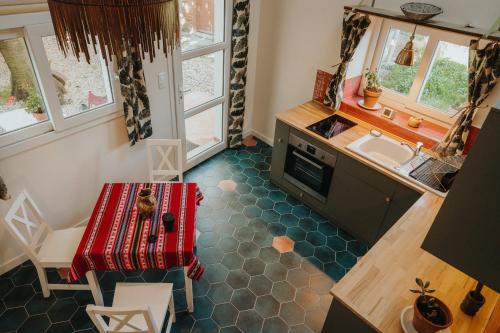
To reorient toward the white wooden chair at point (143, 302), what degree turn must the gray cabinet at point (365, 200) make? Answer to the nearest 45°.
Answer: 0° — it already faces it

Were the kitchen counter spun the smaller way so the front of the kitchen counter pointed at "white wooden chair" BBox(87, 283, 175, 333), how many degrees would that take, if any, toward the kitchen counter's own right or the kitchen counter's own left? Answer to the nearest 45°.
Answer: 0° — it already faces it

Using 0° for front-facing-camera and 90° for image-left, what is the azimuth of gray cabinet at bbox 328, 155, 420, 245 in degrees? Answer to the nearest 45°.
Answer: approximately 45°

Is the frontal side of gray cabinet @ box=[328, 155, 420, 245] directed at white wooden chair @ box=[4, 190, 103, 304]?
yes

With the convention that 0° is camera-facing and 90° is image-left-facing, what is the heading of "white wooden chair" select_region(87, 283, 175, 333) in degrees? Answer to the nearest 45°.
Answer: approximately 180°

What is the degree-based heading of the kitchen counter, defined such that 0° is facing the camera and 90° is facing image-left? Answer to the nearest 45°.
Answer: approximately 45°

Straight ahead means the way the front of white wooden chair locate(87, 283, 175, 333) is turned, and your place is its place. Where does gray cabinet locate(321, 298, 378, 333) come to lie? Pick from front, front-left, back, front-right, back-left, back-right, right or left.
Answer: back-right

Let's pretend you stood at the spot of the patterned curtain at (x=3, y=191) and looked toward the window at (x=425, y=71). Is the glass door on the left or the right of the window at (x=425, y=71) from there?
left

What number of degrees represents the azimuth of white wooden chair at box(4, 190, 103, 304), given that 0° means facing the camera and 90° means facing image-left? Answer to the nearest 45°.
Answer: approximately 270°

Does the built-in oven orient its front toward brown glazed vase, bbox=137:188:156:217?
yes
